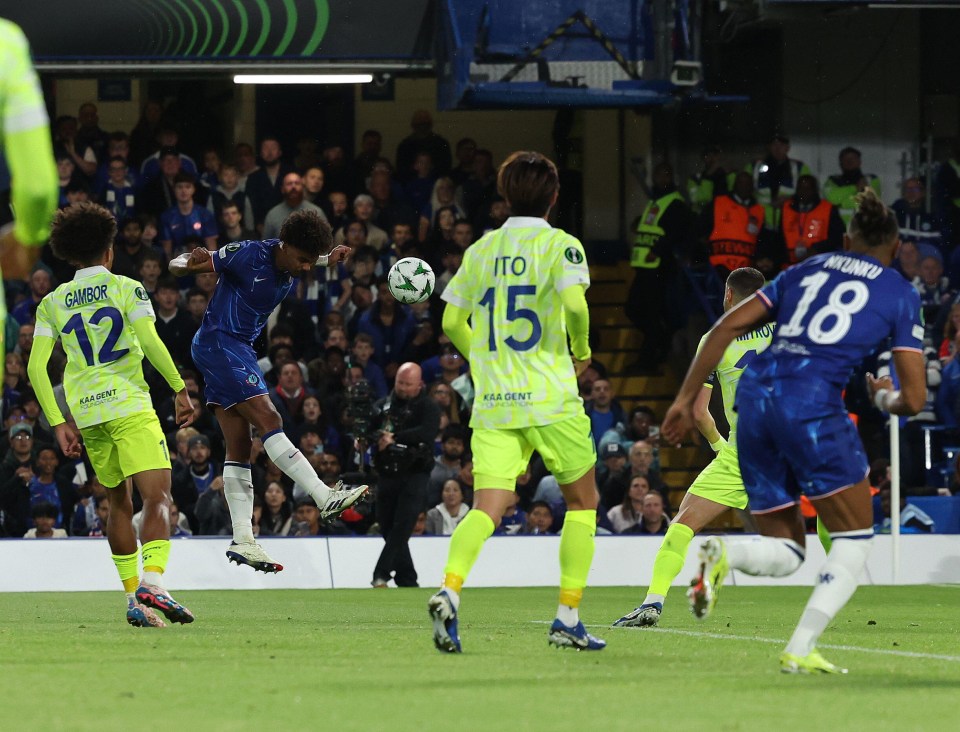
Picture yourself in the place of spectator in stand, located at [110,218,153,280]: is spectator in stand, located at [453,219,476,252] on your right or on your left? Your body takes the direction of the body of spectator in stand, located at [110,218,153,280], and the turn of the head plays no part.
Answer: on your left

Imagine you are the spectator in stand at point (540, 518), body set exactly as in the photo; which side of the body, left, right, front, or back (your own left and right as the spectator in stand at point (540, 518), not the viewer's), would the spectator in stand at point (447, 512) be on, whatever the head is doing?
right

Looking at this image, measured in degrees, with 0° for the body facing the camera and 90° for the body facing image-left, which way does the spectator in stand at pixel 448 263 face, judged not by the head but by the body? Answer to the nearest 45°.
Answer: approximately 0°

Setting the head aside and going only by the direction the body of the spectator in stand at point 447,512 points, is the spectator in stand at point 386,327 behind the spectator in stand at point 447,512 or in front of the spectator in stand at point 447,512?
behind

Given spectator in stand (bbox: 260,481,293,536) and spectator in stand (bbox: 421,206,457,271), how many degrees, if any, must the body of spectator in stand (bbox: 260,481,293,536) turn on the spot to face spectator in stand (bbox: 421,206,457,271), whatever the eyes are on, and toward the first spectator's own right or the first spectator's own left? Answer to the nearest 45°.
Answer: approximately 135° to the first spectator's own left

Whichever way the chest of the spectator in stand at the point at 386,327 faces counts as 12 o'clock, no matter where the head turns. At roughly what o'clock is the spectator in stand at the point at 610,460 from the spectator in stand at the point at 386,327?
the spectator in stand at the point at 610,460 is roughly at 10 o'clock from the spectator in stand at the point at 386,327.

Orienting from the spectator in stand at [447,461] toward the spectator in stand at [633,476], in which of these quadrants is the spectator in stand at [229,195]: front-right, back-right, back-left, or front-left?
back-left

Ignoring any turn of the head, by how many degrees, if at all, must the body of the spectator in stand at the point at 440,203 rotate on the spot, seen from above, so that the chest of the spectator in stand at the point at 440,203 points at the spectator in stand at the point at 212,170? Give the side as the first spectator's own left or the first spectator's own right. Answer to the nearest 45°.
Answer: approximately 90° to the first spectator's own right
